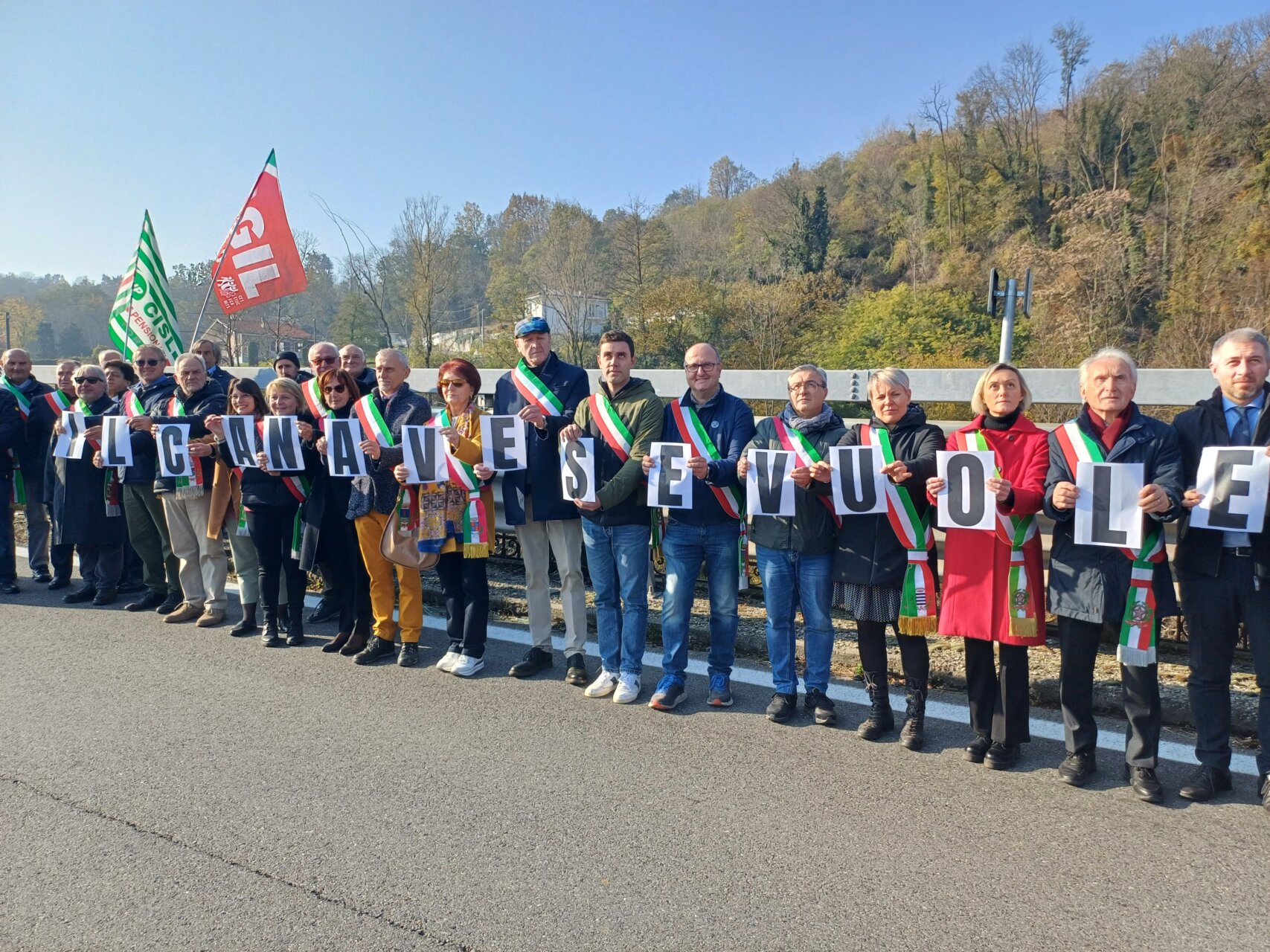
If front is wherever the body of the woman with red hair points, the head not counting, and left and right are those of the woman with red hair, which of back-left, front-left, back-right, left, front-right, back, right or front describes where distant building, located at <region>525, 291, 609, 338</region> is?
back-right

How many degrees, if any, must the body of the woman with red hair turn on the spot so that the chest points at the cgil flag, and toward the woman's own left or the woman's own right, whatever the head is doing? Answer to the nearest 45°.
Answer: approximately 135° to the woman's own right

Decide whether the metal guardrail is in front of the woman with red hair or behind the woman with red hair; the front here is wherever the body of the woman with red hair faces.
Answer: behind

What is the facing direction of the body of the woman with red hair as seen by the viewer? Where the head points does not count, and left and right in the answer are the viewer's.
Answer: facing the viewer and to the left of the viewer
